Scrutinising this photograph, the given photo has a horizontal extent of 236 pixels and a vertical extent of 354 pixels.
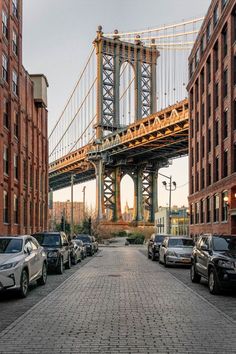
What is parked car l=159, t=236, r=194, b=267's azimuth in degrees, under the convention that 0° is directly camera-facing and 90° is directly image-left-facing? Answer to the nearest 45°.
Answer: approximately 315°

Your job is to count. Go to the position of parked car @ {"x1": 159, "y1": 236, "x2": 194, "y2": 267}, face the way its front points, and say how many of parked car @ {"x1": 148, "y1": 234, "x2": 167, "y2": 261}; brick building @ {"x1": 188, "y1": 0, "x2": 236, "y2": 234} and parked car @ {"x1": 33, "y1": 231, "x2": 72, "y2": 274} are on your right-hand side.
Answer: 1

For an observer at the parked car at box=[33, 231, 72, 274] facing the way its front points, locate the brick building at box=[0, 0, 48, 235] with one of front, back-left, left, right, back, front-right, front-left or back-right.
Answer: back-right

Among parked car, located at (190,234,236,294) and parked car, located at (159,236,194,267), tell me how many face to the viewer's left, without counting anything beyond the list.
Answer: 0

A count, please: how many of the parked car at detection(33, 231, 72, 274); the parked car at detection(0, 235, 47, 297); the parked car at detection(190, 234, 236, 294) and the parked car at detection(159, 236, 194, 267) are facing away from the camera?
0

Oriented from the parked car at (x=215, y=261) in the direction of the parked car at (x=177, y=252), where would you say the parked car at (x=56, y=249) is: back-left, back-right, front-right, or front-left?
front-left

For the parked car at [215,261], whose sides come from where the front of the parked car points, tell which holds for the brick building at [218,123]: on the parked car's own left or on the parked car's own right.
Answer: on the parked car's own left

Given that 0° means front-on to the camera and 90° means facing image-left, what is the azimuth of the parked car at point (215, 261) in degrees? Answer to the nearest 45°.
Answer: approximately 315°

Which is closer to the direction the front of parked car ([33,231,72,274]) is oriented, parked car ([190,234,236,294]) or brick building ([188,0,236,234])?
the parked car

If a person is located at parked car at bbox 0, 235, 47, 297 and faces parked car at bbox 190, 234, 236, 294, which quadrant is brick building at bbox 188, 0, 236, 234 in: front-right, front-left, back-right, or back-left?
front-left

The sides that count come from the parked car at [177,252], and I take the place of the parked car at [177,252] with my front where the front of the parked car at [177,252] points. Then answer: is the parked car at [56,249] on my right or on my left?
on my right

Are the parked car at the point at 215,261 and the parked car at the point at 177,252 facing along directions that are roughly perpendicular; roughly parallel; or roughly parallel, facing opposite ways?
roughly parallel
